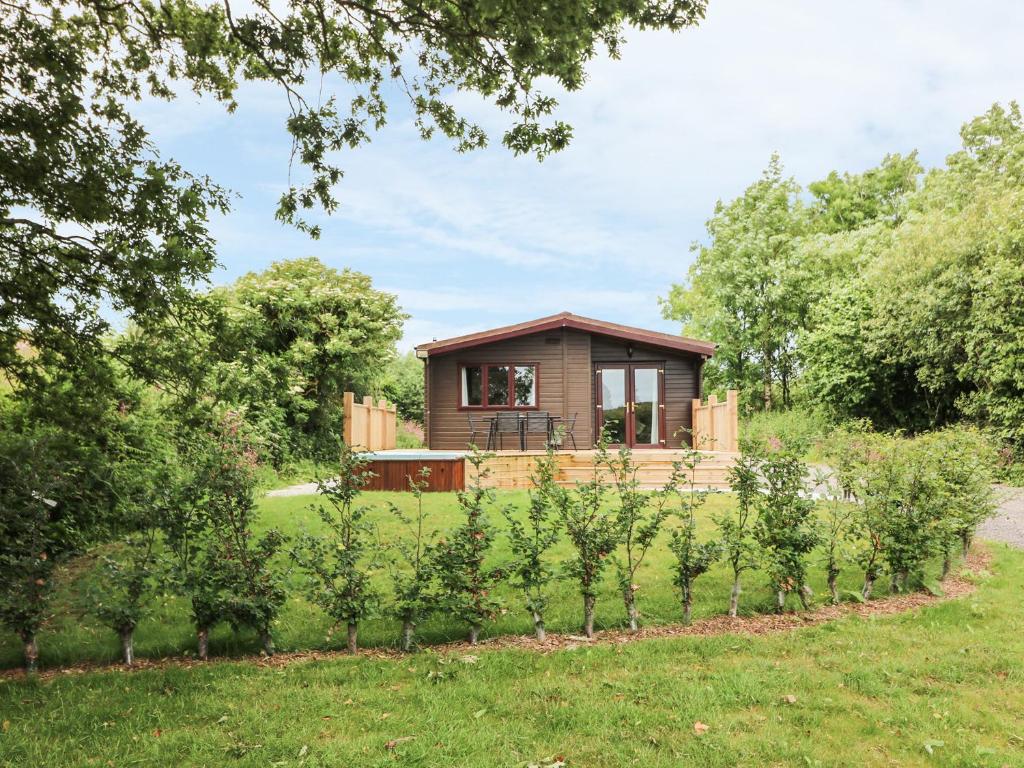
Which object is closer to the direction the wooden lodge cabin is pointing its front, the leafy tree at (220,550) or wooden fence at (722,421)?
the leafy tree

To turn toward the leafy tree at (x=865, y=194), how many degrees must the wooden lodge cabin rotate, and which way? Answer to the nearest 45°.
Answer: approximately 135° to its left

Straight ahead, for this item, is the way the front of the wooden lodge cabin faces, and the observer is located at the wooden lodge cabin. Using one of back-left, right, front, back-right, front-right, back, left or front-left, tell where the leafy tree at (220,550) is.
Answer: front

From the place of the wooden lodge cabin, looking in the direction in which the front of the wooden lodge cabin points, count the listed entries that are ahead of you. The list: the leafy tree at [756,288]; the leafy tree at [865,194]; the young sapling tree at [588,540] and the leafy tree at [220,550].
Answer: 2

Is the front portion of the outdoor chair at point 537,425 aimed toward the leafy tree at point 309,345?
no

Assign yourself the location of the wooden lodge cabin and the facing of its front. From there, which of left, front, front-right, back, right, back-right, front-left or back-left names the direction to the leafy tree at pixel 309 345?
right

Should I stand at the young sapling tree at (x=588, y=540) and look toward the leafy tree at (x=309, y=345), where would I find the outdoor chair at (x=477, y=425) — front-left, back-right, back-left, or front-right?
front-right

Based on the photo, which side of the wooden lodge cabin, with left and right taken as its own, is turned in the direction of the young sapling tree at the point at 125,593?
front

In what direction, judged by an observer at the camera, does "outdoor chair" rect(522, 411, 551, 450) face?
facing away from the viewer

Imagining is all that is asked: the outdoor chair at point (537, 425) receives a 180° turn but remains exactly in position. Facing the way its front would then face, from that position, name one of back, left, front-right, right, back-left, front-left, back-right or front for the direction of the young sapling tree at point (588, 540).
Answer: back-right

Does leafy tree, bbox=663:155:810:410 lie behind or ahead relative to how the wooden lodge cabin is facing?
behind

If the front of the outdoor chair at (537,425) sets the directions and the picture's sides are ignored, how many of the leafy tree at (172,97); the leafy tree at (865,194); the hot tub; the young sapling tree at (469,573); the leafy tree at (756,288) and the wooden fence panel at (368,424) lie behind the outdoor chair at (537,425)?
2

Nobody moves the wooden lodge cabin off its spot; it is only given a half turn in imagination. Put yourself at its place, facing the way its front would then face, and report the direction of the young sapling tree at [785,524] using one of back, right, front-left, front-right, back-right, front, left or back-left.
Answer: back

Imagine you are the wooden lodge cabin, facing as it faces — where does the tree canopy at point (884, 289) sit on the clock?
The tree canopy is roughly at 8 o'clock from the wooden lodge cabin.

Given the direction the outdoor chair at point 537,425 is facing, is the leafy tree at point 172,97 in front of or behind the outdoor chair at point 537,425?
in front

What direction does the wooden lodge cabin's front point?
toward the camera
